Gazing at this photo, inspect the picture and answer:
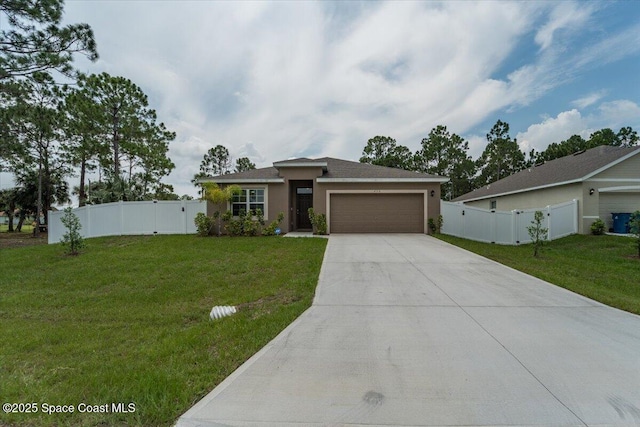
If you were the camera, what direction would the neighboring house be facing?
facing the viewer and to the right of the viewer

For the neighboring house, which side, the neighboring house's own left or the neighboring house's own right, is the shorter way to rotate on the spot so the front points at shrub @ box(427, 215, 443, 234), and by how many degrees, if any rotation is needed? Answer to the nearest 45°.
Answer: approximately 90° to the neighboring house's own right

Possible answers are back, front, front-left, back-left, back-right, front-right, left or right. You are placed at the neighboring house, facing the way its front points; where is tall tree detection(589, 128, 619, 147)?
back-left

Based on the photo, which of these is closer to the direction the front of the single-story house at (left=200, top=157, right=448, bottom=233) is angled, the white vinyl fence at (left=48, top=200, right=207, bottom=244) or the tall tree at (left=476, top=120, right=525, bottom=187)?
the white vinyl fence

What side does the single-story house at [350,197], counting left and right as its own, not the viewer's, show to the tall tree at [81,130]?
right

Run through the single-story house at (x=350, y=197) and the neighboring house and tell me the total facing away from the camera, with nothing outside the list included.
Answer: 0

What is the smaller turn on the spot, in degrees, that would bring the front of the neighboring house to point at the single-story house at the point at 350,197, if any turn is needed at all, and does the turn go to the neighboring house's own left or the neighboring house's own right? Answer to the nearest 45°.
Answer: approximately 90° to the neighboring house's own right

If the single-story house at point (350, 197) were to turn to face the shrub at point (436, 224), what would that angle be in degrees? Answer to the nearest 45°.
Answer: approximately 90° to its left

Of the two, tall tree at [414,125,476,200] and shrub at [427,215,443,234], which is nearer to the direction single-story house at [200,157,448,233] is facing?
the shrub

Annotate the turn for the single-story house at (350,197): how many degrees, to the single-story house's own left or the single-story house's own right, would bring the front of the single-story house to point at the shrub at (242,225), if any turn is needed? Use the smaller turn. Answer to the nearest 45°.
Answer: approximately 90° to the single-story house's own right

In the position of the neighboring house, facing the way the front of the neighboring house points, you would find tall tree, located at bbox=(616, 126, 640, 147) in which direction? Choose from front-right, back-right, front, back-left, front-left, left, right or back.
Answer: back-left

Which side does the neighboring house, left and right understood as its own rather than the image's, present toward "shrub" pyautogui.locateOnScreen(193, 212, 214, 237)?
right

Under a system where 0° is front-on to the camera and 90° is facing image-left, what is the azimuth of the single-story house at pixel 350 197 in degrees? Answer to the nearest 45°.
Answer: approximately 0°
